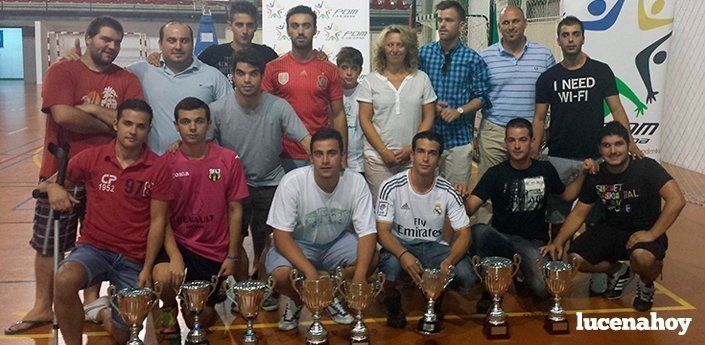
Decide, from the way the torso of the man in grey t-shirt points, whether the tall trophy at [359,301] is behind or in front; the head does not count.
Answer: in front

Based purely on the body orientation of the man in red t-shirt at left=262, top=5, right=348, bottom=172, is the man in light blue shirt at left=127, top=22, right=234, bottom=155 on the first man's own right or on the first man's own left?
on the first man's own right

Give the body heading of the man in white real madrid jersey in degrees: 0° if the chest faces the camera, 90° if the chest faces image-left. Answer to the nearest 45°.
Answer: approximately 0°

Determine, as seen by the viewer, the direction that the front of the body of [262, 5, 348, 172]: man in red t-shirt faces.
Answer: toward the camera

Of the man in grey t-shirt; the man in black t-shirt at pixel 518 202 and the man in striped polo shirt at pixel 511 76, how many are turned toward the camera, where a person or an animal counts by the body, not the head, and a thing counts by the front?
3

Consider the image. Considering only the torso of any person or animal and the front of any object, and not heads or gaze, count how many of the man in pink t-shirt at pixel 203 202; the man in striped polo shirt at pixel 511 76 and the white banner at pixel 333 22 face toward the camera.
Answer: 3

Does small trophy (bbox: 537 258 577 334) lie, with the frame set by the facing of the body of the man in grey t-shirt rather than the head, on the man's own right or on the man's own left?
on the man's own left

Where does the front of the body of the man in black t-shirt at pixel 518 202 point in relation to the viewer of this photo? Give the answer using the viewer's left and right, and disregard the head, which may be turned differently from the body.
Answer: facing the viewer
